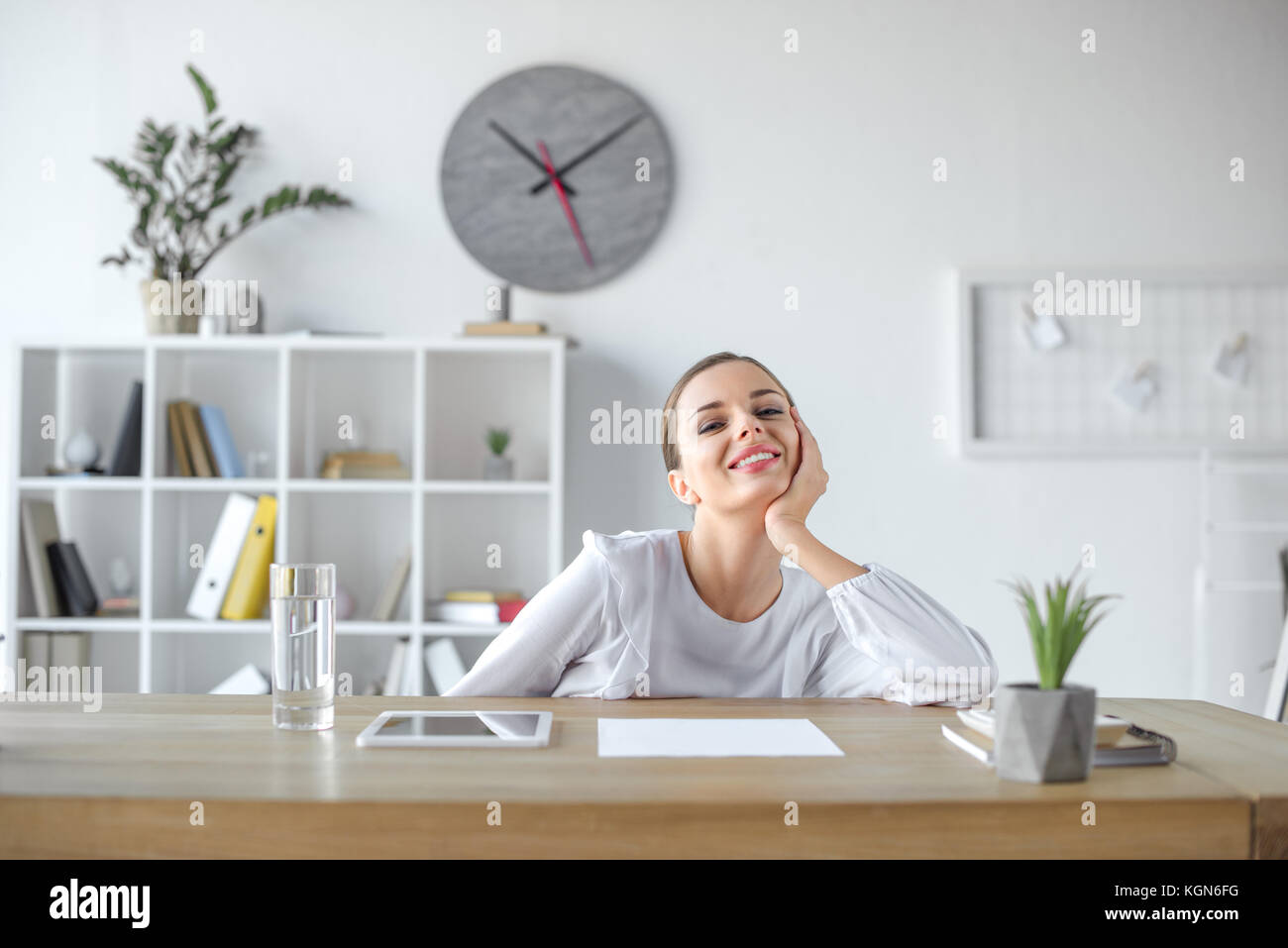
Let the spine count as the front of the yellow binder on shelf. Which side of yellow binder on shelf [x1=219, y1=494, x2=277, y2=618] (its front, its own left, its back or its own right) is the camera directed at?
front

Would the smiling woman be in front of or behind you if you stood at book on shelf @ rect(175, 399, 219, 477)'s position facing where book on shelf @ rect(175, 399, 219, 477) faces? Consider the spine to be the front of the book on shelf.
in front

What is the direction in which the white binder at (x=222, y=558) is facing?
toward the camera

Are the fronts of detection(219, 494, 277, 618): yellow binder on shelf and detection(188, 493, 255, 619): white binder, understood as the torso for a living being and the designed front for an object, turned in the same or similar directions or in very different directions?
same or similar directions

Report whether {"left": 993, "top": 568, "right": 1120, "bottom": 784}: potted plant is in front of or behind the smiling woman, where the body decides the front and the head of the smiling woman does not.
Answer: in front

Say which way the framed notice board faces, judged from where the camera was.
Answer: facing the viewer

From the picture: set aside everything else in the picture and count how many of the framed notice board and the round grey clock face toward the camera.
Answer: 2

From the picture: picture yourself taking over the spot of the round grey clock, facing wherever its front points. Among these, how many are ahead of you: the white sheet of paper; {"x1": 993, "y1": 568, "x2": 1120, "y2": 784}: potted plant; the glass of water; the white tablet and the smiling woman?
5

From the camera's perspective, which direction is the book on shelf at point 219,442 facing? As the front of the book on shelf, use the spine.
toward the camera

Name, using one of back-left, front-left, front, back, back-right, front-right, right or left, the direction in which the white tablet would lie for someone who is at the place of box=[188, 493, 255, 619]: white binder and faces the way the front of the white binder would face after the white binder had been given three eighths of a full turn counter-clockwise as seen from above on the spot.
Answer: back-right
